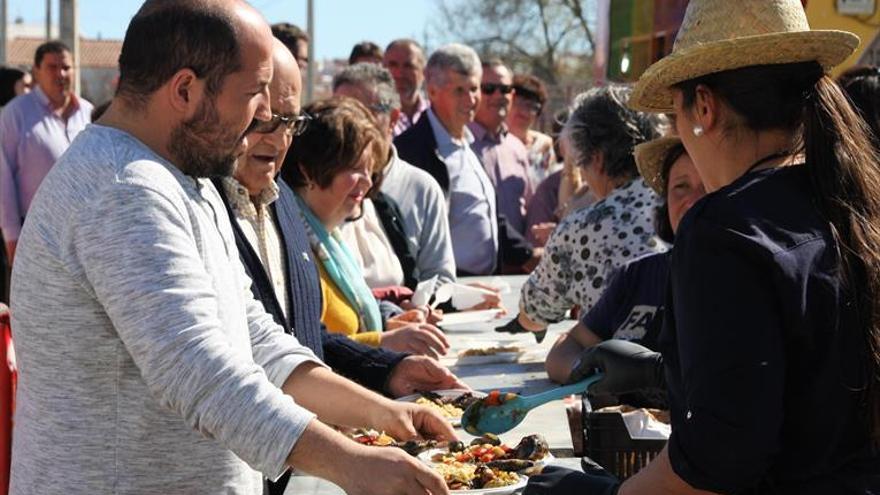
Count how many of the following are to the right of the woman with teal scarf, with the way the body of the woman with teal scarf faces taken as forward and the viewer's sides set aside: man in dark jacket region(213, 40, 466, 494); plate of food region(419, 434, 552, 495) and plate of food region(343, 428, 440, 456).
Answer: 3

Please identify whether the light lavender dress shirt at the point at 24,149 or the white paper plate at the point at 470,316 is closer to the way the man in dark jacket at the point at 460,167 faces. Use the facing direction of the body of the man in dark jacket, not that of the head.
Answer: the white paper plate

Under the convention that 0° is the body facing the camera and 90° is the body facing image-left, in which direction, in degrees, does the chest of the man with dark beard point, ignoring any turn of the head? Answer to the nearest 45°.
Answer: approximately 270°

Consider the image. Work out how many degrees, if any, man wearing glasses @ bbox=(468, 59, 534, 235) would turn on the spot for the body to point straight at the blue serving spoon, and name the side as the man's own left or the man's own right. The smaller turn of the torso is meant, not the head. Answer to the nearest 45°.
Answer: approximately 45° to the man's own right

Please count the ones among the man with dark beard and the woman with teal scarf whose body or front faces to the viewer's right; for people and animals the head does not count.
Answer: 2

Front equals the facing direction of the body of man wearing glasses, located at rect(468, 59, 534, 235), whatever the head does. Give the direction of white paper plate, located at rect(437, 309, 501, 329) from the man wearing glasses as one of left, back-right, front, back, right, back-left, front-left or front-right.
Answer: front-right

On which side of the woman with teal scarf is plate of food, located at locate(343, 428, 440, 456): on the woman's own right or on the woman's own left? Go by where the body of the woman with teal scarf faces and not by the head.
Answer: on the woman's own right

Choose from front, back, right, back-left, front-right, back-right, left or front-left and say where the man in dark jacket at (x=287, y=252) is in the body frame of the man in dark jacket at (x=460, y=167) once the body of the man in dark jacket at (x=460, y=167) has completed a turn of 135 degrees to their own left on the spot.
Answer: back

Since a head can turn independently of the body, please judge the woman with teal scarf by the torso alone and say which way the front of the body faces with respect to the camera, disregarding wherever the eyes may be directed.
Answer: to the viewer's right

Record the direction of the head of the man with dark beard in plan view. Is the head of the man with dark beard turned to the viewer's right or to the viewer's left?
to the viewer's right

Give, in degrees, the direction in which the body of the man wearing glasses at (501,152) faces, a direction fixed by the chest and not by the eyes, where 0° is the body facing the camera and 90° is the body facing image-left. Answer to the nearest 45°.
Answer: approximately 315°

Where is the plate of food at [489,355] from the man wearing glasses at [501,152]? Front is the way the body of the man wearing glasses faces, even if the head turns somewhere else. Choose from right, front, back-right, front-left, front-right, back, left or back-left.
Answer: front-right

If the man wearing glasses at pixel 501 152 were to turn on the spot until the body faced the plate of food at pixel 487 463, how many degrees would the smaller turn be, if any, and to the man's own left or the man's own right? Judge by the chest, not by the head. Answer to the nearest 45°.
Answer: approximately 45° to the man's own right
